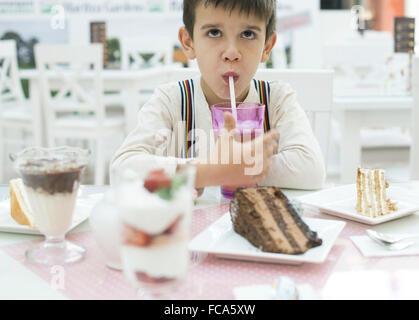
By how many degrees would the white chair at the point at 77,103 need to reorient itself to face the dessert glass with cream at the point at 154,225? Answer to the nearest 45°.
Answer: approximately 135° to its right

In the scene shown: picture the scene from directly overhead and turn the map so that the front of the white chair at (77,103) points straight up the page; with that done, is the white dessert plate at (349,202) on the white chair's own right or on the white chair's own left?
on the white chair's own right

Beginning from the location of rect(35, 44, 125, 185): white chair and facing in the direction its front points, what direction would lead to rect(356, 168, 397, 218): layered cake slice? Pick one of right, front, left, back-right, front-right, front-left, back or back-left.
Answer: back-right

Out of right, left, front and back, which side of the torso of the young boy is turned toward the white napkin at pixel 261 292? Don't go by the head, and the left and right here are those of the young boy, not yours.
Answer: front

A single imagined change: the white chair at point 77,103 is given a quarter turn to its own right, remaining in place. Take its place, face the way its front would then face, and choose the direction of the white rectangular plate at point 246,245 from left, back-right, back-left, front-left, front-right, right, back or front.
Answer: front-right

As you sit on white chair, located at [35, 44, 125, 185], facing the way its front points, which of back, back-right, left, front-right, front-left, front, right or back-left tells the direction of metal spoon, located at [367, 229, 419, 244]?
back-right

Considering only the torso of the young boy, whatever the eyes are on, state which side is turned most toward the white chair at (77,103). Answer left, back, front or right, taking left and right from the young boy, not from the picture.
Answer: back
